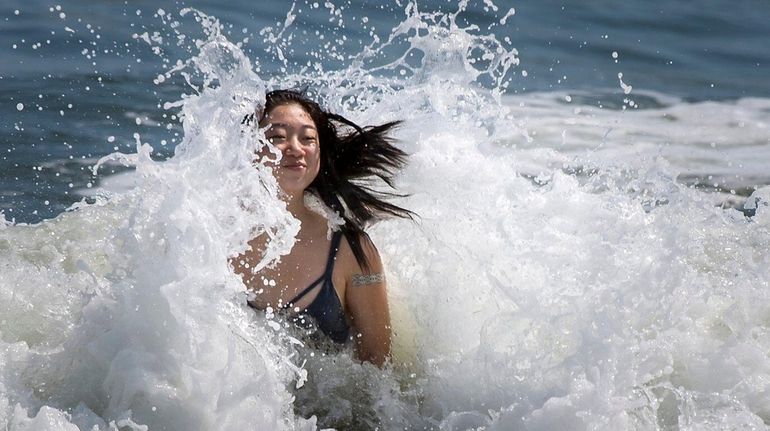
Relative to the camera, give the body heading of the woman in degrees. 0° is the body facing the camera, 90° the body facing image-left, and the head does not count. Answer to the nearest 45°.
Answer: approximately 45°
